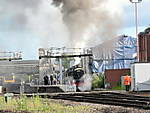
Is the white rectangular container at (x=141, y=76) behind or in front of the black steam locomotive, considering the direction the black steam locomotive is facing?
in front

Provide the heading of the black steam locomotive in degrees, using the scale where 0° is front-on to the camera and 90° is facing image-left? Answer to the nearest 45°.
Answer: approximately 315°
